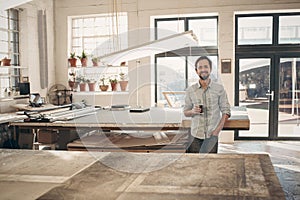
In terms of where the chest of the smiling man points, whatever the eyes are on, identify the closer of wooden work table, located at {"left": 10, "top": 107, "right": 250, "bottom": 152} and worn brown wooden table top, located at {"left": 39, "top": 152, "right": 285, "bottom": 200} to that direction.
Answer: the worn brown wooden table top

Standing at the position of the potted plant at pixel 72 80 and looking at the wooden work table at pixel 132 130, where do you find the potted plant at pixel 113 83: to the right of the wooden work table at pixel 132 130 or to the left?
left

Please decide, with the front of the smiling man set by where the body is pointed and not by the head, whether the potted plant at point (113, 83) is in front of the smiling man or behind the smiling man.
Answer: behind

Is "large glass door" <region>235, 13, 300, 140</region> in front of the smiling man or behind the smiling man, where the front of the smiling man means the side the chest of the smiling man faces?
behind

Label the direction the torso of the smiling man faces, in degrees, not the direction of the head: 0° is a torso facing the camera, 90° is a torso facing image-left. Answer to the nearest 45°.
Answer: approximately 0°

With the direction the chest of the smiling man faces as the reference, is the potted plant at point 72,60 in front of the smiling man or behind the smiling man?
behind

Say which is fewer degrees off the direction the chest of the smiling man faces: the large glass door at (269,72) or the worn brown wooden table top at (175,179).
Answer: the worn brown wooden table top

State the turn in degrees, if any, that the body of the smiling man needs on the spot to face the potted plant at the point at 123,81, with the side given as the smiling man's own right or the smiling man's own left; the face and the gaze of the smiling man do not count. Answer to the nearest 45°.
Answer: approximately 135° to the smiling man's own right

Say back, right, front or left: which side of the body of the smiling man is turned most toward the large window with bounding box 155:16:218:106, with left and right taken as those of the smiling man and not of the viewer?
back
